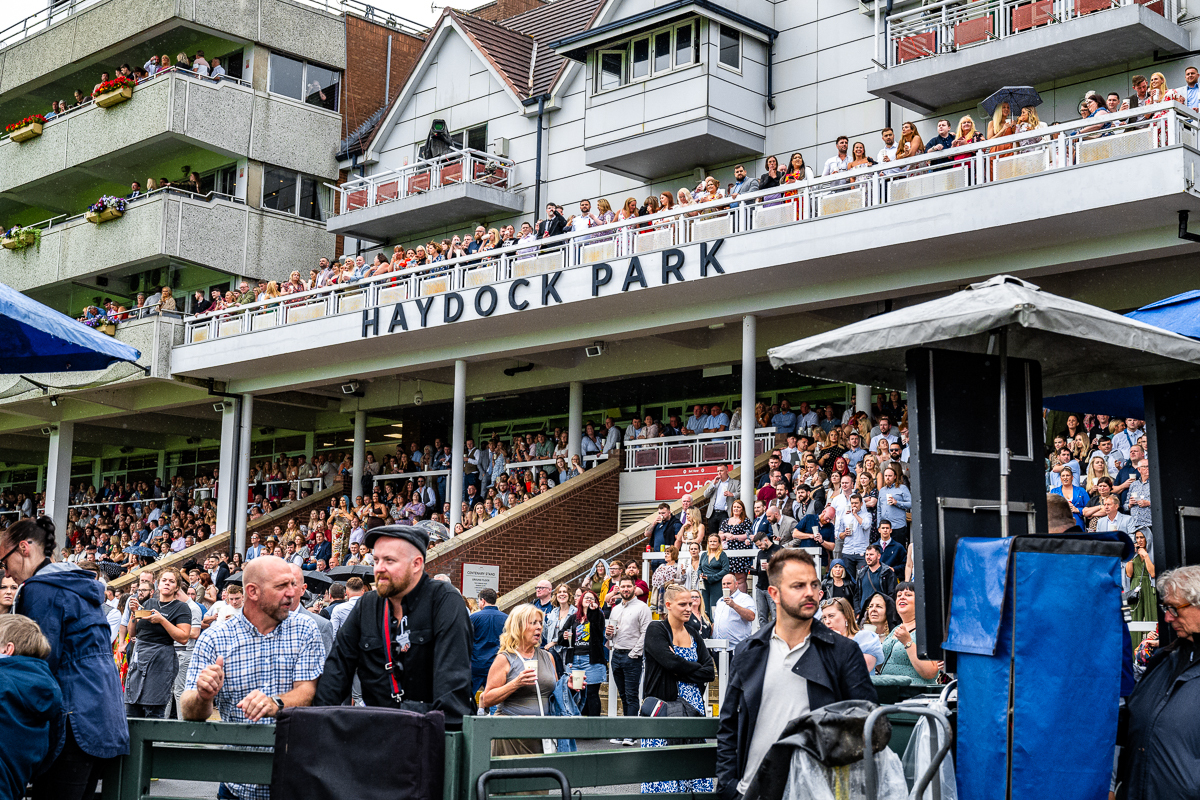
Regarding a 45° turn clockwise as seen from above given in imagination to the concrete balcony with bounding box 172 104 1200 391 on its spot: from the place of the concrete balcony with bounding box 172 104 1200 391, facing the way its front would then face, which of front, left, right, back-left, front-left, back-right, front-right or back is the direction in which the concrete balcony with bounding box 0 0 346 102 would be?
front-right

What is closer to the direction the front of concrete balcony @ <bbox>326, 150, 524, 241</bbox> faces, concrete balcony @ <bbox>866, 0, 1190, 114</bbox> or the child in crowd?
the child in crowd

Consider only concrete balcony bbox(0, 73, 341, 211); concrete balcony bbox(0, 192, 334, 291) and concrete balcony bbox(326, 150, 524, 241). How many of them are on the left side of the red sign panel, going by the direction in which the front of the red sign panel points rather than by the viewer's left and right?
0

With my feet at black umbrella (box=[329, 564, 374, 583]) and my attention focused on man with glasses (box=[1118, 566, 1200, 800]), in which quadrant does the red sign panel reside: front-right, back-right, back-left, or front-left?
back-left

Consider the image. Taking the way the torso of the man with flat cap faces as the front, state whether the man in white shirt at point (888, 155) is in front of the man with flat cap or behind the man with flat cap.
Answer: behind

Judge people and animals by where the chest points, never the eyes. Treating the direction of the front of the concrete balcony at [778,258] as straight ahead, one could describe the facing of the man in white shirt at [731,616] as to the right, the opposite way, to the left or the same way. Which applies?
the same way

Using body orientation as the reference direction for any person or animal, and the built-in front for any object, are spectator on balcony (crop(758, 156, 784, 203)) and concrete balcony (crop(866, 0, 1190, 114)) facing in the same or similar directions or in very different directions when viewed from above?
same or similar directions

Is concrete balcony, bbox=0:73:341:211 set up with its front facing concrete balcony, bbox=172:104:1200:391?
no

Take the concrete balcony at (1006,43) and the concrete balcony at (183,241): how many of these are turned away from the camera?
0

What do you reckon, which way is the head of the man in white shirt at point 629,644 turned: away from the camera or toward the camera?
toward the camera

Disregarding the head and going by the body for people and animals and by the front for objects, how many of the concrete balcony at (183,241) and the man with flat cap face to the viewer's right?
0

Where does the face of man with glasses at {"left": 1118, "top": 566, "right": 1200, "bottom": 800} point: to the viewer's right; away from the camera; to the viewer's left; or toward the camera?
to the viewer's left

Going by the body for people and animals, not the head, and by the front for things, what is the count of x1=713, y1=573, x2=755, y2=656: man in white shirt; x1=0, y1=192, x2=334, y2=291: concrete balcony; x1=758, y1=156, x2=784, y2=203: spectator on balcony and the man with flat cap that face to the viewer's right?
0

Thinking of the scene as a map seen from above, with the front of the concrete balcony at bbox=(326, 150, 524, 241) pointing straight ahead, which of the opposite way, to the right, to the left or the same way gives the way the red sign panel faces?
the same way

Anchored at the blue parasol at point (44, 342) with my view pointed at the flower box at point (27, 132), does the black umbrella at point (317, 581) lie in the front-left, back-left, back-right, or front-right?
front-right

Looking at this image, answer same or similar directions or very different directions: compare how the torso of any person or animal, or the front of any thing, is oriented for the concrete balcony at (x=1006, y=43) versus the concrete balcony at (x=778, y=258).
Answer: same or similar directions

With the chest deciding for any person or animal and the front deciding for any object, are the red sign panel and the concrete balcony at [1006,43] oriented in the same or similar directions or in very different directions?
same or similar directions

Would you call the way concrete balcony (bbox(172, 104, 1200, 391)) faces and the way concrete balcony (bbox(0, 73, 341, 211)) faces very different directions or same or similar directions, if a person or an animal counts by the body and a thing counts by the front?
same or similar directions

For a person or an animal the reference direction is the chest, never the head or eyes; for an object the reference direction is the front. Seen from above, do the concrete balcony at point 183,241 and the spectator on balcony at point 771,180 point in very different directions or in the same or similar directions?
same or similar directions
